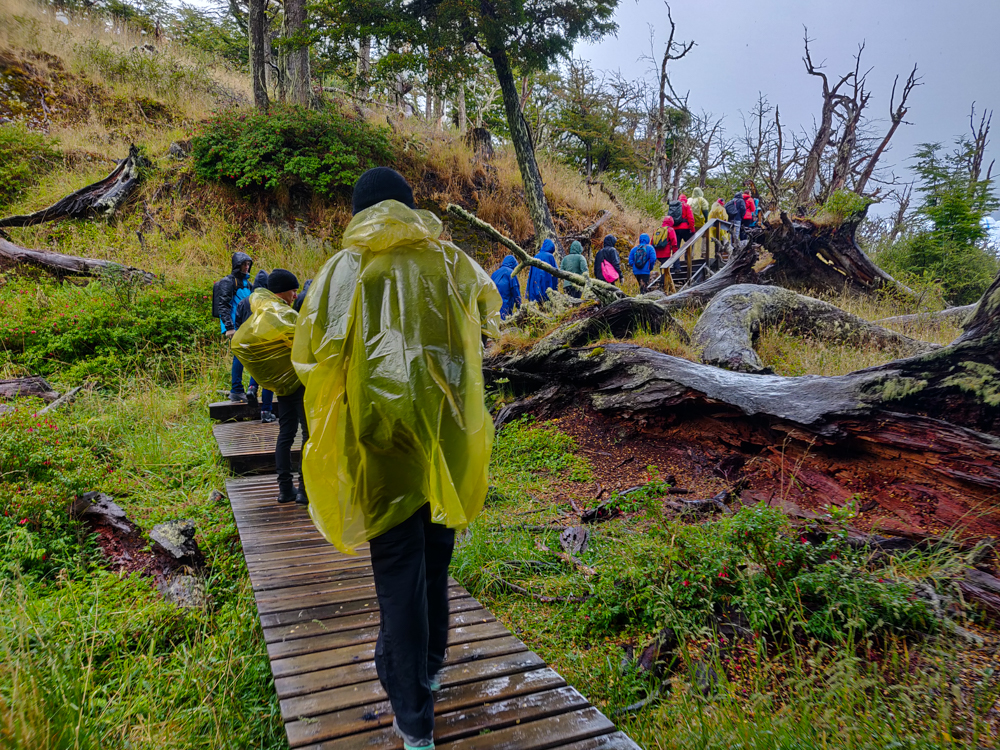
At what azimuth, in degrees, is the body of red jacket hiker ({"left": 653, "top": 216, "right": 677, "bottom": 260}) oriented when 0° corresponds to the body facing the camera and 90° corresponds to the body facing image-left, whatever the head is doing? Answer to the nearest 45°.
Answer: approximately 225°

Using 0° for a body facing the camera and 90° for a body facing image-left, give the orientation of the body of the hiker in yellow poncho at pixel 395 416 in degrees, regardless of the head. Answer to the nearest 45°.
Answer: approximately 180°

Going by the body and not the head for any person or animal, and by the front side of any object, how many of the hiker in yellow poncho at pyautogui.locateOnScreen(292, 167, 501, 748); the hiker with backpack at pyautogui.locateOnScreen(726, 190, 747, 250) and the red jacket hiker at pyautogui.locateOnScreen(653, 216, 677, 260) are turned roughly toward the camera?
0

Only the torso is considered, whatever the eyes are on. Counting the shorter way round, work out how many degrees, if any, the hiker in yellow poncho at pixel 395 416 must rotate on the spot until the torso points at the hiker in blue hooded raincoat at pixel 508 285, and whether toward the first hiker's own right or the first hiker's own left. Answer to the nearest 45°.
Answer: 0° — they already face them

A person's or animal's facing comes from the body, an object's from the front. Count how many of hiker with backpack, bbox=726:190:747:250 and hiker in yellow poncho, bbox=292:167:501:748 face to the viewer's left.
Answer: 0

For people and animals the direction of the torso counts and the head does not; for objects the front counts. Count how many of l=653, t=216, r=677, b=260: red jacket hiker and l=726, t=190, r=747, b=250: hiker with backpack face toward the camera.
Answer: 0

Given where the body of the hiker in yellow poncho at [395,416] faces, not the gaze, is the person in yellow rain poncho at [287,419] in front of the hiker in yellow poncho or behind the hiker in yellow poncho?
in front

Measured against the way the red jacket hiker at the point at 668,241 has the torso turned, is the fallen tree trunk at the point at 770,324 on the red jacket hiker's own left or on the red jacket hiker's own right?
on the red jacket hiker's own right

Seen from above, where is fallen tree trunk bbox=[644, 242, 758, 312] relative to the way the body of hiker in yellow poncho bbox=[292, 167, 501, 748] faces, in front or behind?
in front

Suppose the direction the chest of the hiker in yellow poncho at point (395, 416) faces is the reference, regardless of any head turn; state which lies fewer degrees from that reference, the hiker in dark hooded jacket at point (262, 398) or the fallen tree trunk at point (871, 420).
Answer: the hiker in dark hooded jacket

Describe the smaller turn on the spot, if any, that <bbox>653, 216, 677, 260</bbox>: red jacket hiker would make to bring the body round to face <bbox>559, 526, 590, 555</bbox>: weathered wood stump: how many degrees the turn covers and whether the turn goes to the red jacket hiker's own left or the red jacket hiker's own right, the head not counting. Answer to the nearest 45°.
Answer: approximately 135° to the red jacket hiker's own right
